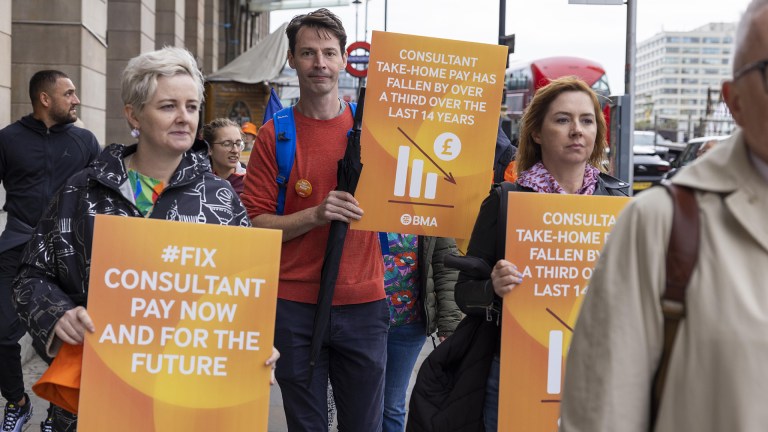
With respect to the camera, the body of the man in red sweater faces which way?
toward the camera

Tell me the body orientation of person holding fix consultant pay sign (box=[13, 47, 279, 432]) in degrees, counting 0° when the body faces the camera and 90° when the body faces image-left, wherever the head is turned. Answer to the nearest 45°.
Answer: approximately 315°

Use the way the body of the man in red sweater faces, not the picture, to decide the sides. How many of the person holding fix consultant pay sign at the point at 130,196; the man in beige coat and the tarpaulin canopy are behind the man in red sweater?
1

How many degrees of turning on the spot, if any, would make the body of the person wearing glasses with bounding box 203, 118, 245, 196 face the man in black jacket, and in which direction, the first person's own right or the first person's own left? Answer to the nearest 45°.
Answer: approximately 135° to the first person's own right

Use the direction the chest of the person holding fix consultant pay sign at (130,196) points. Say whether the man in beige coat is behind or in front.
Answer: in front

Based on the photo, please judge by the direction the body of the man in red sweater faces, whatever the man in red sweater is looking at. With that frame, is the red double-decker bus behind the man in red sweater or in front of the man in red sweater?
behind

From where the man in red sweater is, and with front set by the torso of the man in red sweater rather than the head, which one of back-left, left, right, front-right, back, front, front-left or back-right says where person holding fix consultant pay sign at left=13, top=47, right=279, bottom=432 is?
front-right

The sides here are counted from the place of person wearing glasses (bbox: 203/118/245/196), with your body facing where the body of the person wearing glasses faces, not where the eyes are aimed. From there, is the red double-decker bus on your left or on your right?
on your left

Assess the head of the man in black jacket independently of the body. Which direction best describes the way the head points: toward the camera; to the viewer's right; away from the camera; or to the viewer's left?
to the viewer's right

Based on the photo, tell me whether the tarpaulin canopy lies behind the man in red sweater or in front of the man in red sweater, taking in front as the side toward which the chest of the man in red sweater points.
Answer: behind

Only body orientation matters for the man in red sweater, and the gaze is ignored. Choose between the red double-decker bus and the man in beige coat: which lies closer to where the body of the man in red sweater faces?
the man in beige coat

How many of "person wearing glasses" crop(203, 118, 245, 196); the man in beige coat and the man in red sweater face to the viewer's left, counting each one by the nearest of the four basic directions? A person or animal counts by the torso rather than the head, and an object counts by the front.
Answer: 0
